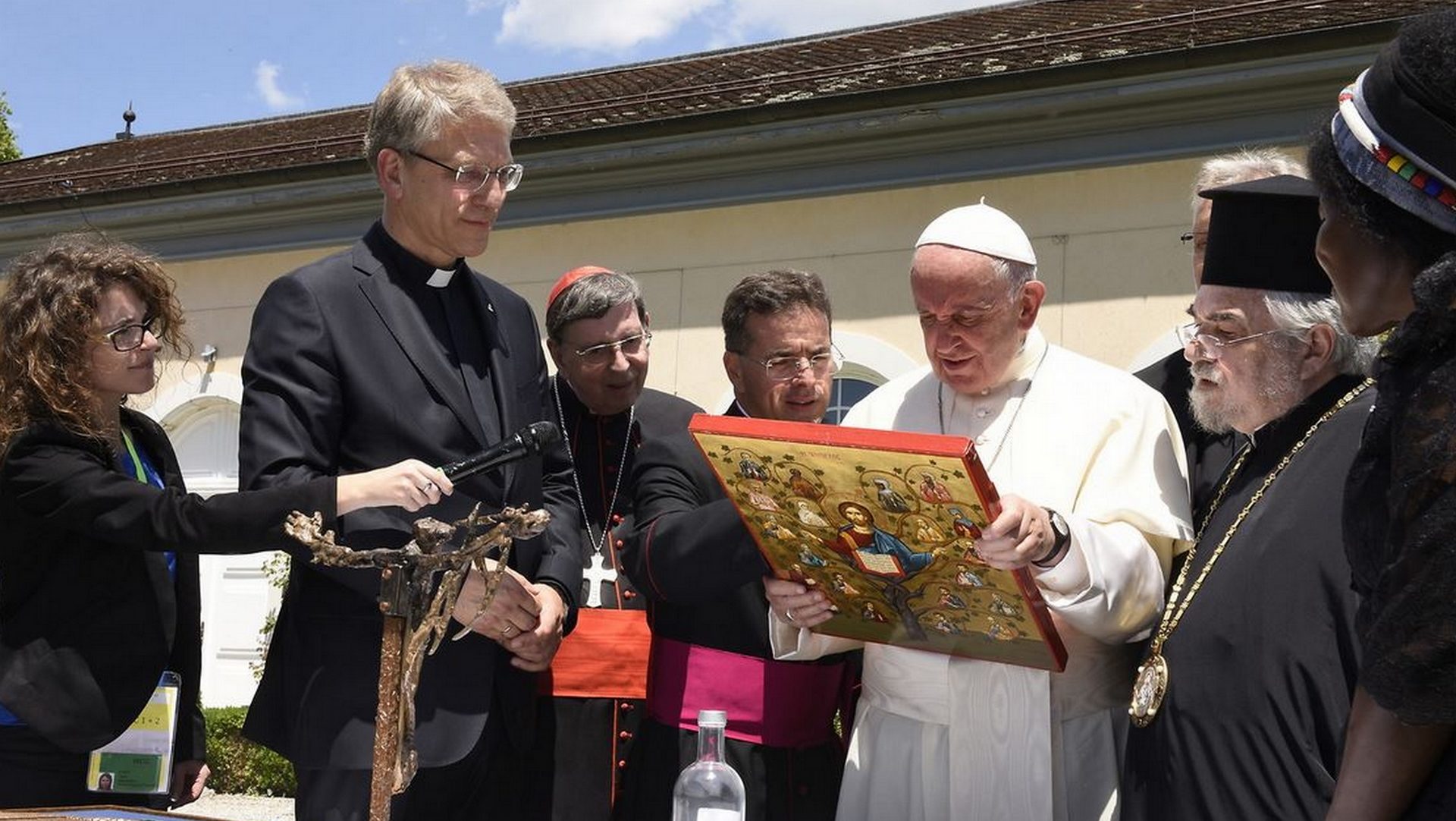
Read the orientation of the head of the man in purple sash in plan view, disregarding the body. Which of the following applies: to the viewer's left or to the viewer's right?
to the viewer's right

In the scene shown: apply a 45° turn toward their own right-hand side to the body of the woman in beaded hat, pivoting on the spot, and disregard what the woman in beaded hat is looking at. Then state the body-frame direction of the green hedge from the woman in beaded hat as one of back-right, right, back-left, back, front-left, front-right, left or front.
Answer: front

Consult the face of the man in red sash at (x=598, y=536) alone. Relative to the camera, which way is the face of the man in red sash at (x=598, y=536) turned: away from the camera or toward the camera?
toward the camera

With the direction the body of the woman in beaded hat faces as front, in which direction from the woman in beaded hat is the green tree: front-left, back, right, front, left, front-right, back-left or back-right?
front-right

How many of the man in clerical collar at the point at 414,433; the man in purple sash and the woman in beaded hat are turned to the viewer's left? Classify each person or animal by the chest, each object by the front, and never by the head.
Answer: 1

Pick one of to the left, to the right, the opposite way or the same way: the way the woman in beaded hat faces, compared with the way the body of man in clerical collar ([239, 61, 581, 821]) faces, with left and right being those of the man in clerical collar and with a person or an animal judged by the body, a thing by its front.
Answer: the opposite way

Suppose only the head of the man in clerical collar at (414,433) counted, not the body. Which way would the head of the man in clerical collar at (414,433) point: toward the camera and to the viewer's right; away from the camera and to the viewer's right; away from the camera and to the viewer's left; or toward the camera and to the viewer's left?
toward the camera and to the viewer's right

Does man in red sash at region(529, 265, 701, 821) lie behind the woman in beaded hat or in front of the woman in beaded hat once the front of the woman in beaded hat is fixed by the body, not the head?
in front

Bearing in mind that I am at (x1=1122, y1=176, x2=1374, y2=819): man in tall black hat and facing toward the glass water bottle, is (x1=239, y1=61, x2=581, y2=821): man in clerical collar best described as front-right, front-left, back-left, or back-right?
front-right

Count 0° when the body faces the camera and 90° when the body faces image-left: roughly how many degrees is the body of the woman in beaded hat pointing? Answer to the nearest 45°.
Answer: approximately 90°

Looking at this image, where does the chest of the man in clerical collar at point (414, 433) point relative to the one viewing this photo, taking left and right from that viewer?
facing the viewer and to the right of the viewer

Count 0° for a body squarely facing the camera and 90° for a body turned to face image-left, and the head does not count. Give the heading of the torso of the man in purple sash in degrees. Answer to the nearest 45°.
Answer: approximately 315°
